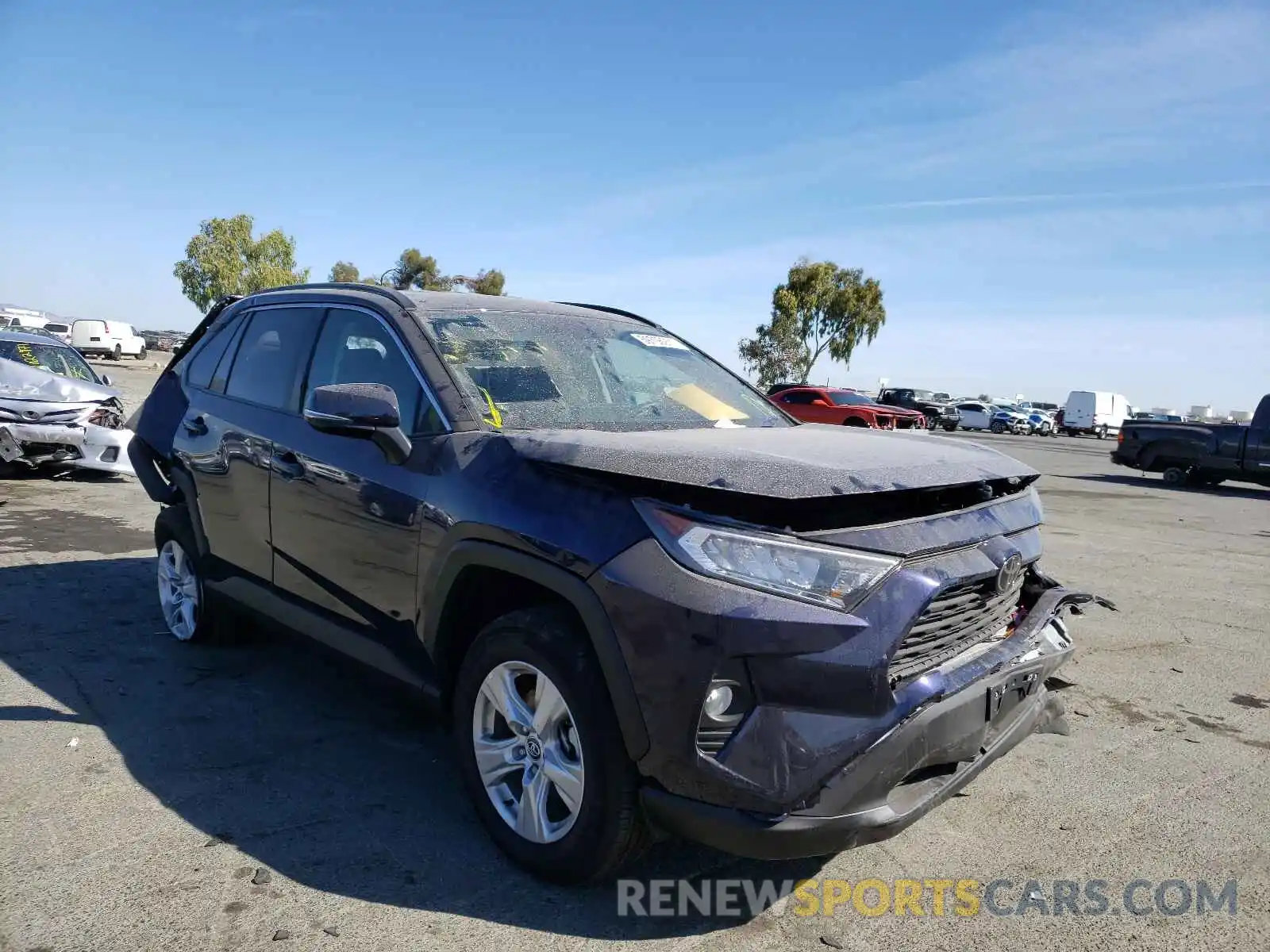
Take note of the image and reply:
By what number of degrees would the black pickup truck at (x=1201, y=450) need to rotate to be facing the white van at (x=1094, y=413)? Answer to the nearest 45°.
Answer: approximately 90° to its left

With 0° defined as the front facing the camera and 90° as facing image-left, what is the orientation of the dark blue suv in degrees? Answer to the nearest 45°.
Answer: approximately 315°

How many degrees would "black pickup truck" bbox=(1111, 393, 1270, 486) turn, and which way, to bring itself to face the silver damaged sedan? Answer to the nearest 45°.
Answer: approximately 135° to its right

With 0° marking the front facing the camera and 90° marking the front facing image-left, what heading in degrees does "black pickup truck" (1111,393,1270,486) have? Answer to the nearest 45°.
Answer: approximately 270°

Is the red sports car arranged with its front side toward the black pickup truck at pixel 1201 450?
yes

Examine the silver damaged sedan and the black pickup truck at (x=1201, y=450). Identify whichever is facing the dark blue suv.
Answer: the silver damaged sedan

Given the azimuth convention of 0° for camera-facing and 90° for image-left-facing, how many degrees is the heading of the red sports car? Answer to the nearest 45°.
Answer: approximately 315°

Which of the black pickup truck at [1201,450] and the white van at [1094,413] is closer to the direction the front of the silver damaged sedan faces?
the black pickup truck

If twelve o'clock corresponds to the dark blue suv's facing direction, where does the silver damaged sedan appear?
The silver damaged sedan is roughly at 6 o'clock from the dark blue suv.

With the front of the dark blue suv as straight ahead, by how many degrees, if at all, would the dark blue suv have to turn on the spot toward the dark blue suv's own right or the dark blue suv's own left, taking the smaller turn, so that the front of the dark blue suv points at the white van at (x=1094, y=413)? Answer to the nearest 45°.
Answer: approximately 90° to the dark blue suv's own left

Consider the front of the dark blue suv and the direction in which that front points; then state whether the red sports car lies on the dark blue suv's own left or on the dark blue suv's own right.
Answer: on the dark blue suv's own left

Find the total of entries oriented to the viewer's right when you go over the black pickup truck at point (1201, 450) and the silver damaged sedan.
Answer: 1

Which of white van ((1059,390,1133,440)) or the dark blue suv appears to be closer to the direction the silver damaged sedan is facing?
the dark blue suv

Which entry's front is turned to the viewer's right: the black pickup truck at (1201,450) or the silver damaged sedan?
the black pickup truck
